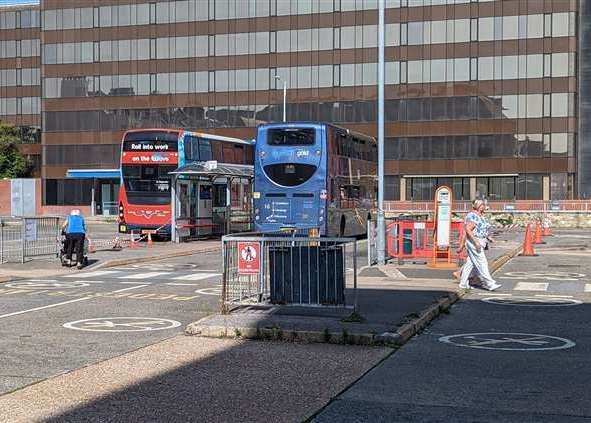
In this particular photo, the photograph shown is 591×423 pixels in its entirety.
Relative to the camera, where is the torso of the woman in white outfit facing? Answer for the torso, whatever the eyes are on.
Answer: to the viewer's right

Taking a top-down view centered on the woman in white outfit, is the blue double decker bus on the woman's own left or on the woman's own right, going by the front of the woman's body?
on the woman's own left

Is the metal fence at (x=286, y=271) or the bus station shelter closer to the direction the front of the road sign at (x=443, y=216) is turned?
the metal fence

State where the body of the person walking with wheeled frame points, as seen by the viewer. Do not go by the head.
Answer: away from the camera

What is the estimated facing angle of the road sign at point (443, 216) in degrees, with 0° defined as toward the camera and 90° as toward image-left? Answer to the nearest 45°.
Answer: approximately 0°

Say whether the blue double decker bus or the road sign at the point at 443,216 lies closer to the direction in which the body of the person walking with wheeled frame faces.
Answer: the blue double decker bus
